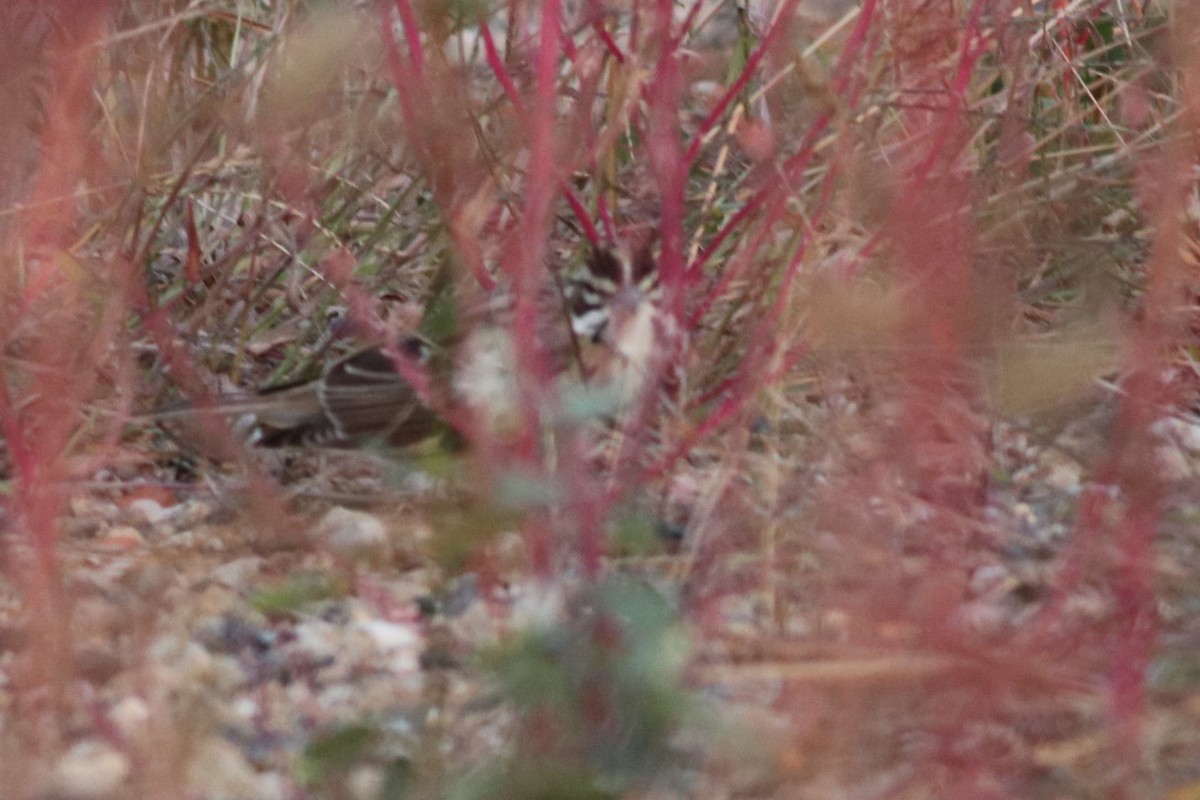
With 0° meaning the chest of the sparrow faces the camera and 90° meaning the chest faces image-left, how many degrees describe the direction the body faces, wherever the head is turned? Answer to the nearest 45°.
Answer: approximately 270°
